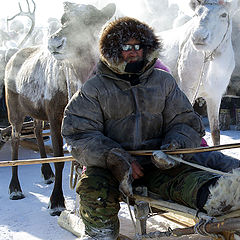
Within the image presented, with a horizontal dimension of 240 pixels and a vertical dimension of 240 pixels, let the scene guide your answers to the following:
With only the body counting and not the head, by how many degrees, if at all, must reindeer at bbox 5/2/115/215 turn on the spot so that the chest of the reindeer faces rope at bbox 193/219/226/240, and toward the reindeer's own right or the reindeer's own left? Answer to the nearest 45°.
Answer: approximately 45° to the reindeer's own right

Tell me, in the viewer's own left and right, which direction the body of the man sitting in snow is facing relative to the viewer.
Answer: facing the viewer

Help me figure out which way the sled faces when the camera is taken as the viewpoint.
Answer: facing to the right of the viewer

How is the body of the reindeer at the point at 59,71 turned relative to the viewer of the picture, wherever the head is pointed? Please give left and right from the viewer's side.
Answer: facing the viewer and to the right of the viewer

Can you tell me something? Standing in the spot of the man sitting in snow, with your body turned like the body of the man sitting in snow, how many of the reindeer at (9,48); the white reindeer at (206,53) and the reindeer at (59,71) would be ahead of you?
0

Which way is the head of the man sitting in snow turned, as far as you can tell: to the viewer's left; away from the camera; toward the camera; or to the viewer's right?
toward the camera
